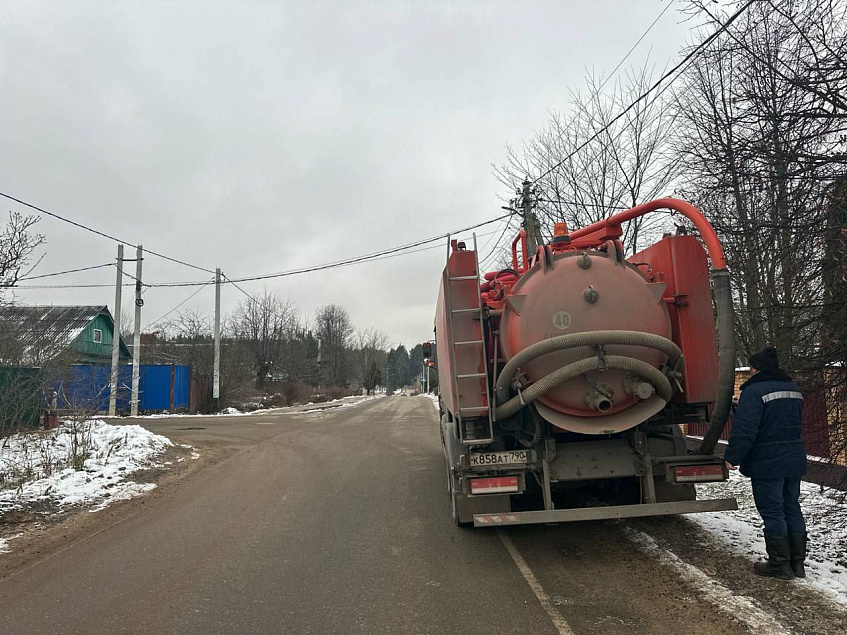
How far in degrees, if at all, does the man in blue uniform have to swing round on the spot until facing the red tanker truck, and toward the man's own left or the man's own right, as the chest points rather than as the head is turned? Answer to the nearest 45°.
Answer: approximately 45° to the man's own left

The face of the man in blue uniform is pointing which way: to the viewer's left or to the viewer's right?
to the viewer's left

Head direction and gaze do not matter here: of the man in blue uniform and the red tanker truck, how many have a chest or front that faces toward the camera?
0

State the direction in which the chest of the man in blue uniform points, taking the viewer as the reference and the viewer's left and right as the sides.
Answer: facing away from the viewer and to the left of the viewer

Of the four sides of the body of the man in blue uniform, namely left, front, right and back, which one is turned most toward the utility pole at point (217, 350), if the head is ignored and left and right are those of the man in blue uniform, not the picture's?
front

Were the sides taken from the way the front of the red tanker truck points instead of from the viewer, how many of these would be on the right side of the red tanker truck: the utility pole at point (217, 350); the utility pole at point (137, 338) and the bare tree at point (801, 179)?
1

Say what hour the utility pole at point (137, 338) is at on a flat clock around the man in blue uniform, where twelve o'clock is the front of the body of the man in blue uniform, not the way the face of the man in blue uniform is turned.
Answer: The utility pole is roughly at 11 o'clock from the man in blue uniform.

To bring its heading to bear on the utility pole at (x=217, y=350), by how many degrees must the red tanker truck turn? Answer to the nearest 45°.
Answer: approximately 45° to its left

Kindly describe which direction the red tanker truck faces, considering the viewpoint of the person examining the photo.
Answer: facing away from the viewer

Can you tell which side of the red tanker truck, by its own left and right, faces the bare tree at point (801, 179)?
right
